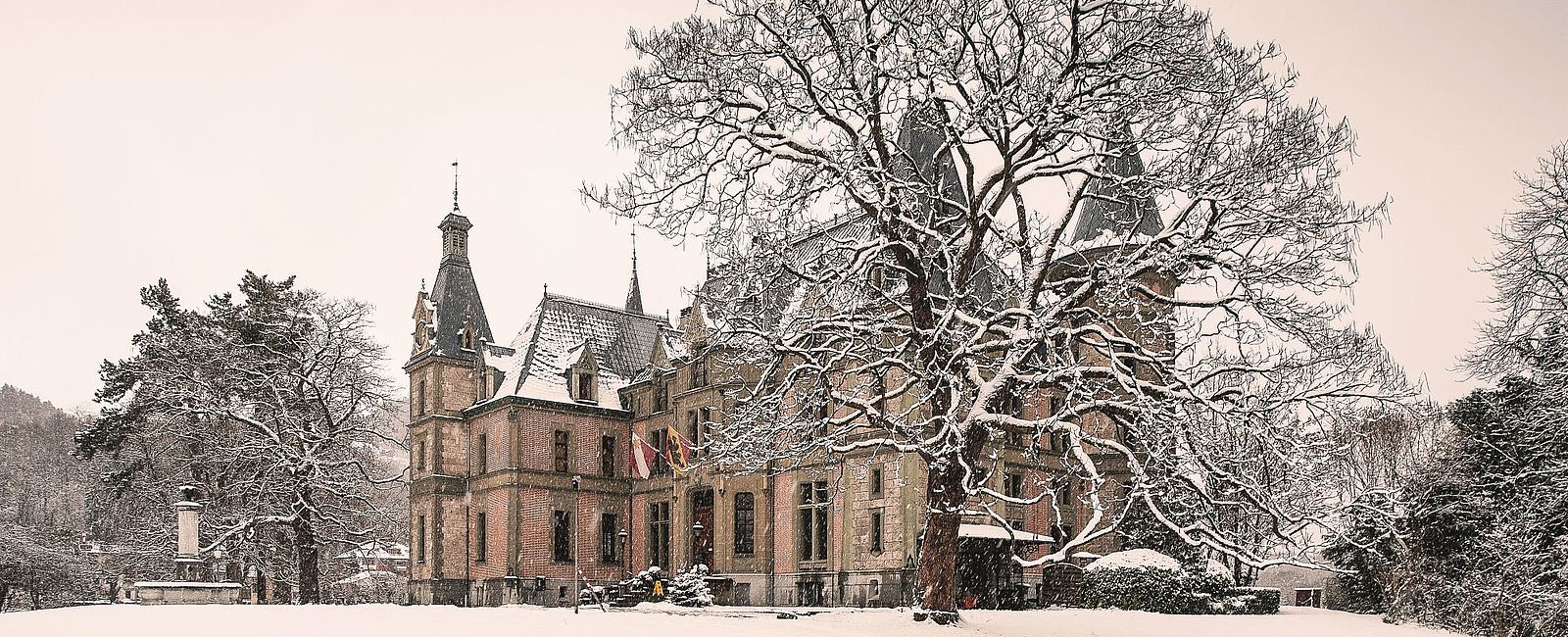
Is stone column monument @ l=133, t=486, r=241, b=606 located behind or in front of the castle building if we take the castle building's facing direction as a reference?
in front

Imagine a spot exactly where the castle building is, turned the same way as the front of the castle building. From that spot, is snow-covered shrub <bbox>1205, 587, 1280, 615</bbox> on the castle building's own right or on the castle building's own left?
on the castle building's own left

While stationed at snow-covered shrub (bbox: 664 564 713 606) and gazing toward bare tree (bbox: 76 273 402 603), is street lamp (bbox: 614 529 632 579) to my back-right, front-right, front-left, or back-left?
front-right

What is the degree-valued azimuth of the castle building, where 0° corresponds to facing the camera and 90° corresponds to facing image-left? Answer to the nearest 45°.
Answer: approximately 45°

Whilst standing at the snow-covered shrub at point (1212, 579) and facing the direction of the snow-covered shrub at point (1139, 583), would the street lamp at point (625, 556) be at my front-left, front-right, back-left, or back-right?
front-right

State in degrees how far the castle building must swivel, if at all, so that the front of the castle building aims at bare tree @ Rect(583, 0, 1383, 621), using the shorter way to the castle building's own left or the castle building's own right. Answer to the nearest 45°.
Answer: approximately 45° to the castle building's own left
